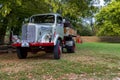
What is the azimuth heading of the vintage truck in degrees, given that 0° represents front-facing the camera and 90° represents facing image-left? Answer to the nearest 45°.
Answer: approximately 45°

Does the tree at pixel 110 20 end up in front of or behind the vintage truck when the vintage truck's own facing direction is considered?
behind

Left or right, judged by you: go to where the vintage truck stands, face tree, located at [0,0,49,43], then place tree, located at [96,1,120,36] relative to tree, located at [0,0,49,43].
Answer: right
